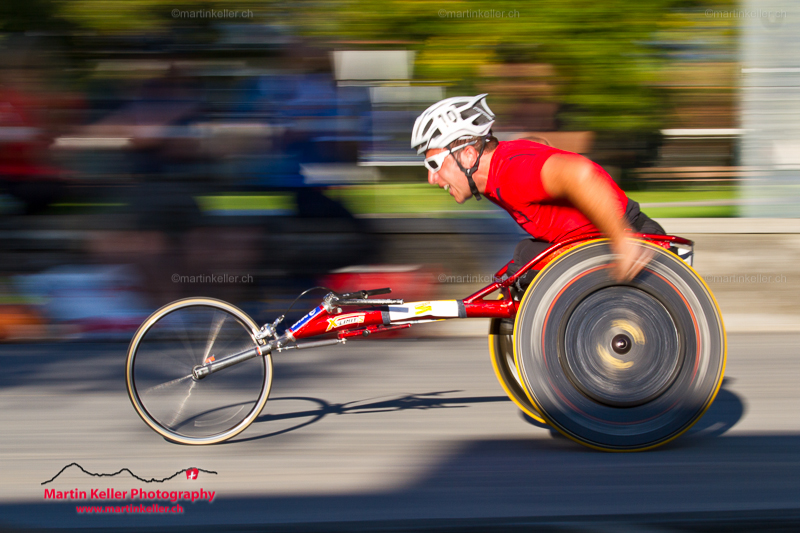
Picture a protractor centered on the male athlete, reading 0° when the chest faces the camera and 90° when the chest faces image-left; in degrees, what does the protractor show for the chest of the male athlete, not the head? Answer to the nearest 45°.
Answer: approximately 90°

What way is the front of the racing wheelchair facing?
to the viewer's left

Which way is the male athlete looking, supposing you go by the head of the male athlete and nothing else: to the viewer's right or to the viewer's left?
to the viewer's left
